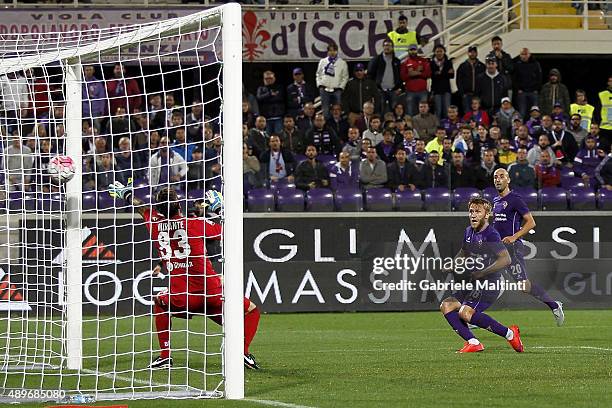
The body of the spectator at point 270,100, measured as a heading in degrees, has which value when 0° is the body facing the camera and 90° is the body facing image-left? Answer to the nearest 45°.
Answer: approximately 0°

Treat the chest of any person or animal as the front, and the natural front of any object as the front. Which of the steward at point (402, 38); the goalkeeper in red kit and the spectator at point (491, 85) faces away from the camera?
the goalkeeper in red kit

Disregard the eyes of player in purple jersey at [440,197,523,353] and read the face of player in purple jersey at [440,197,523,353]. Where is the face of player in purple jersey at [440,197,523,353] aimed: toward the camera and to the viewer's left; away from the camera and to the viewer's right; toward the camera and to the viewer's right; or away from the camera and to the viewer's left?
toward the camera and to the viewer's left

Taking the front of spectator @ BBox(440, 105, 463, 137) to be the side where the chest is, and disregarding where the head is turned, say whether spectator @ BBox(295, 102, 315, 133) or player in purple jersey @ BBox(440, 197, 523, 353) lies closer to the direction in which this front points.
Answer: the player in purple jersey

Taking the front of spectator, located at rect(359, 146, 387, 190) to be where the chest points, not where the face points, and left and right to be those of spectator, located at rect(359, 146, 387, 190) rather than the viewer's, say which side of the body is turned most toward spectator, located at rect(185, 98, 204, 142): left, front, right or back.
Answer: right

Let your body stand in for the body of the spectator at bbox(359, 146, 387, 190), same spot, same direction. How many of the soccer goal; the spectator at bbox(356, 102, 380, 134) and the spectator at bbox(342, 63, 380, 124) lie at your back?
2

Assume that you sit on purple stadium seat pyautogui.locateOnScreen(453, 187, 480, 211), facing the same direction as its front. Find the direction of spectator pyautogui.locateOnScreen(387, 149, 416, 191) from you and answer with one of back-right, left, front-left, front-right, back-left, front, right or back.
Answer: right

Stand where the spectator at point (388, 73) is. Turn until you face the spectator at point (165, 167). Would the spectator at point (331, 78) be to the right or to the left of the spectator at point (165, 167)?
right

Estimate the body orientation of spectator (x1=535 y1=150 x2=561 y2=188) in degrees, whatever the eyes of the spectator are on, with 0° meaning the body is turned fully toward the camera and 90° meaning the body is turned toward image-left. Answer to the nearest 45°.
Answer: approximately 45°
